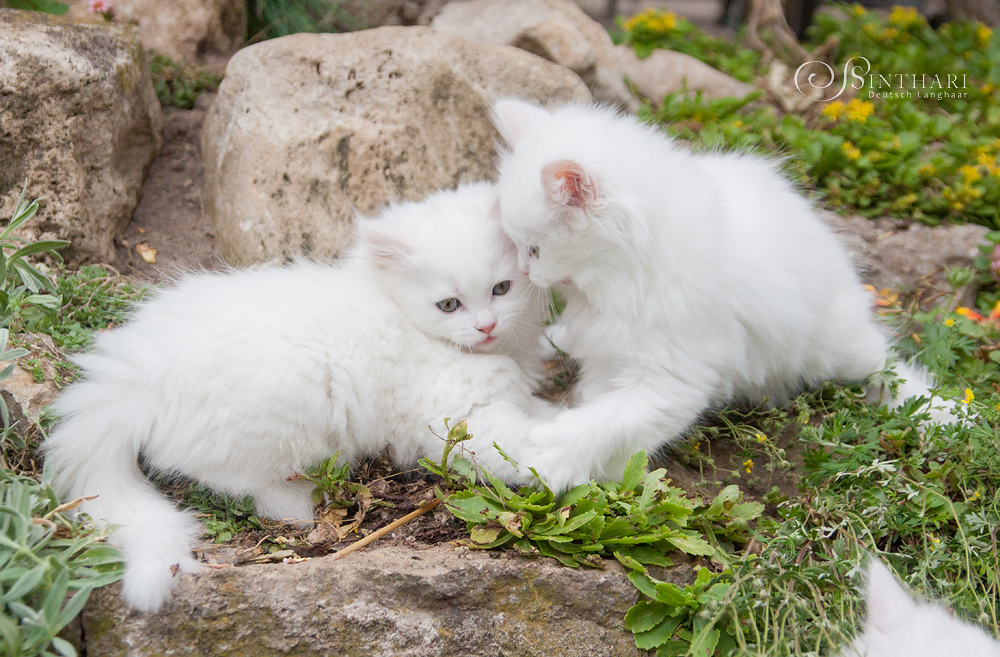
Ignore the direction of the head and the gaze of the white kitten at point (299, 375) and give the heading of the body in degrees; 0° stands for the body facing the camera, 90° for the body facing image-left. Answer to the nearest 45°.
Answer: approximately 270°

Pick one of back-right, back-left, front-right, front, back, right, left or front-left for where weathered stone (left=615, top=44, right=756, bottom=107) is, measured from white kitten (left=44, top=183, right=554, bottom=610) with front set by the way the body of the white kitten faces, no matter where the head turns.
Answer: front-left

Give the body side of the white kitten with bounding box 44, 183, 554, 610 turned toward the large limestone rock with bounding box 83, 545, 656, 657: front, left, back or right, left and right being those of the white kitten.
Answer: right

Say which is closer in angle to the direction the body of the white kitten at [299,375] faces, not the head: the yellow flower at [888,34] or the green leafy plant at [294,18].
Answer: the yellow flower

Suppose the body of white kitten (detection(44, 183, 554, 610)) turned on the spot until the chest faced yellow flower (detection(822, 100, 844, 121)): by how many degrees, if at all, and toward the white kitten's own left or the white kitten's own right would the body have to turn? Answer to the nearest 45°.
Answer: approximately 45° to the white kitten's own left

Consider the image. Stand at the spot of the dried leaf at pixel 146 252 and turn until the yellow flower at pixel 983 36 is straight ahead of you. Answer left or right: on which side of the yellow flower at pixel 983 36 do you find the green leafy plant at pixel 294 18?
left

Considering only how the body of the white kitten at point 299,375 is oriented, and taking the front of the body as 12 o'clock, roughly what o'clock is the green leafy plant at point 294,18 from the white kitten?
The green leafy plant is roughly at 9 o'clock from the white kitten.

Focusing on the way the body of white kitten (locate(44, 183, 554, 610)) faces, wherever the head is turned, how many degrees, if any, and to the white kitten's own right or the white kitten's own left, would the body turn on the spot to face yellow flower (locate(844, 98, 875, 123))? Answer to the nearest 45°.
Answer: approximately 45° to the white kitten's own left

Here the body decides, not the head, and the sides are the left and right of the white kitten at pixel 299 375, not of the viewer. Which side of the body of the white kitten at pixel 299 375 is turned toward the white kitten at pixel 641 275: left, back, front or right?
front
